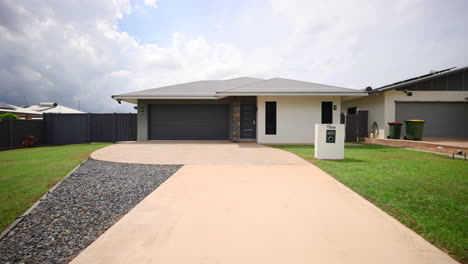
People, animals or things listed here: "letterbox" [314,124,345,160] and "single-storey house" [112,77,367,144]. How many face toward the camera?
2

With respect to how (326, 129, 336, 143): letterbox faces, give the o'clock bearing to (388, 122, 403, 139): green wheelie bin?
The green wheelie bin is roughly at 7 o'clock from the letterbox.

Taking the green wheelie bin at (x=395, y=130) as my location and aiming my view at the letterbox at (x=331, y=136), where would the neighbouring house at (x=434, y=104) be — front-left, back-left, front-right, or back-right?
back-left

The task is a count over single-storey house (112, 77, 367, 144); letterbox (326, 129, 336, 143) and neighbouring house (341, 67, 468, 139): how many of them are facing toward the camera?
3

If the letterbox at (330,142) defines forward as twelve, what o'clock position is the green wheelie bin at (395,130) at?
The green wheelie bin is roughly at 7 o'clock from the letterbox.

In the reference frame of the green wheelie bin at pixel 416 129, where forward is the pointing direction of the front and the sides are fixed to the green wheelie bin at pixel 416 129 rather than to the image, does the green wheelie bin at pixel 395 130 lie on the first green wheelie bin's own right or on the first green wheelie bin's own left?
on the first green wheelie bin's own right
